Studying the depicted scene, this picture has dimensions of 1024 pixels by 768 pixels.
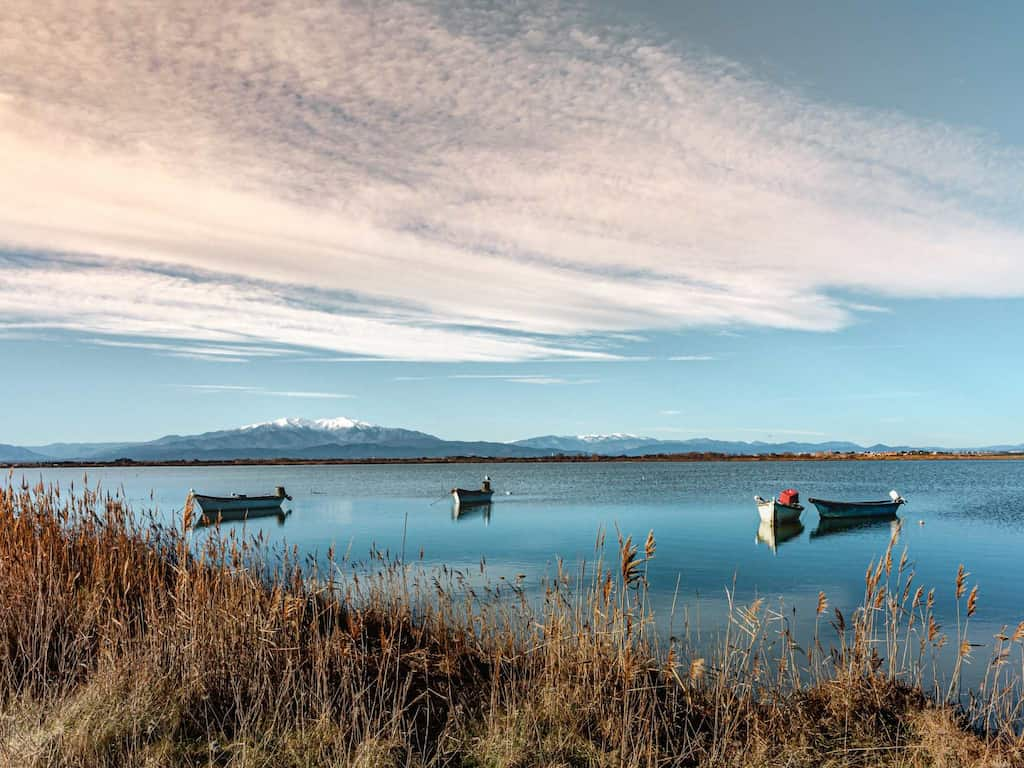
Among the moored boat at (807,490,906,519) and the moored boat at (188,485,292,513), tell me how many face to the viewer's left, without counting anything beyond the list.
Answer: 2

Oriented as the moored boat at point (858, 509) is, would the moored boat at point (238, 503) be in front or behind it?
in front

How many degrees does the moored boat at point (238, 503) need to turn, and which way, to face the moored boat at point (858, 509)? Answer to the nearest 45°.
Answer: approximately 135° to its left

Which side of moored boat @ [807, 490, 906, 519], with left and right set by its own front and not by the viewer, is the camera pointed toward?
left

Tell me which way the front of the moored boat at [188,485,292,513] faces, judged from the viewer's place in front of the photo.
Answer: facing to the left of the viewer

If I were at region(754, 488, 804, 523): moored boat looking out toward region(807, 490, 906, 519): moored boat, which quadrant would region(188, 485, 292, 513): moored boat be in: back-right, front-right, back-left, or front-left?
back-left

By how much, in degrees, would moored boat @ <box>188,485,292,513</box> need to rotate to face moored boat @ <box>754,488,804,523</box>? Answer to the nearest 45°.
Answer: approximately 135° to its left

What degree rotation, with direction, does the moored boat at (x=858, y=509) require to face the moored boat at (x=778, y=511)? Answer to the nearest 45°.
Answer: approximately 45° to its left
